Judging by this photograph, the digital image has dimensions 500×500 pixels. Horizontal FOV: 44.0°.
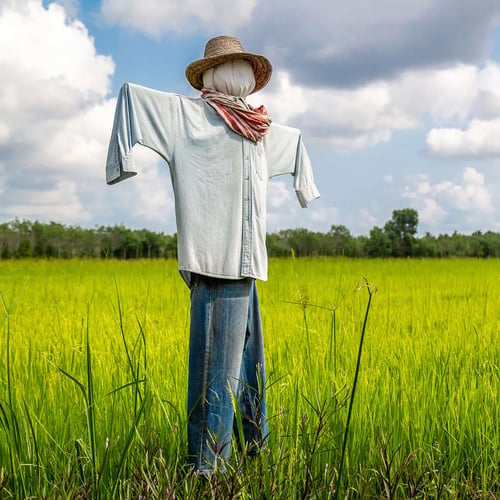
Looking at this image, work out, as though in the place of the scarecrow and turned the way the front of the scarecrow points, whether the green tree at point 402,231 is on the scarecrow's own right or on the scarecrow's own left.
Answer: on the scarecrow's own left

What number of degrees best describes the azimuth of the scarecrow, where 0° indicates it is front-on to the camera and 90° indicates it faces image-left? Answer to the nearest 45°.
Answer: approximately 315°
